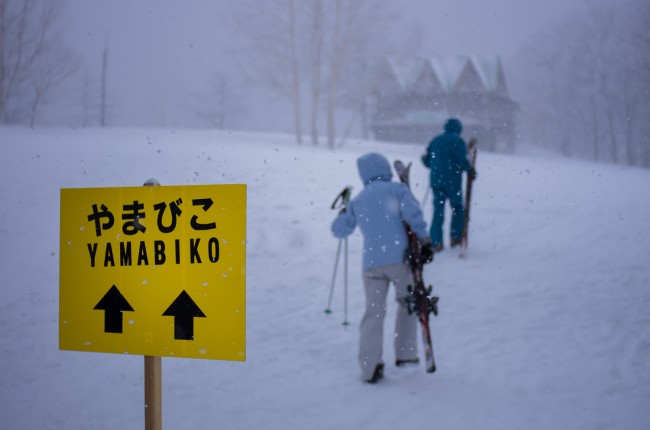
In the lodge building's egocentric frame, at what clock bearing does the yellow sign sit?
The yellow sign is roughly at 12 o'clock from the lodge building.

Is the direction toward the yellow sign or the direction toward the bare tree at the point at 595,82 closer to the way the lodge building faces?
the yellow sign

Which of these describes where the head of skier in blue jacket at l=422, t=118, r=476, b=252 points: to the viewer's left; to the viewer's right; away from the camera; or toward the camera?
away from the camera

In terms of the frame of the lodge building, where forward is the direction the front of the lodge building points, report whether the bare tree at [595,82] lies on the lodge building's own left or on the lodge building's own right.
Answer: on the lodge building's own left

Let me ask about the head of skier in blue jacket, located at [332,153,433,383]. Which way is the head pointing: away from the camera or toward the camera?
away from the camera

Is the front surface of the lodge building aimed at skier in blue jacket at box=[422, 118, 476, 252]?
yes

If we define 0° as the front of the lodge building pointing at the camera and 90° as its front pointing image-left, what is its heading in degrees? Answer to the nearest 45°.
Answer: approximately 0°
